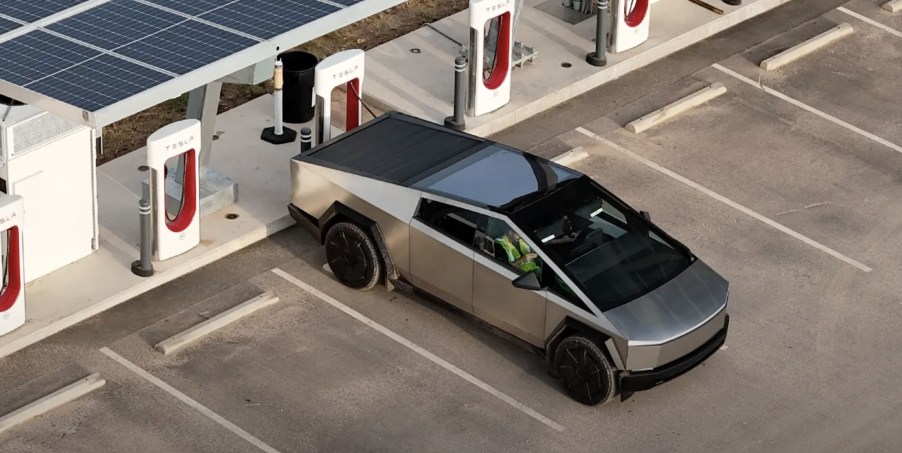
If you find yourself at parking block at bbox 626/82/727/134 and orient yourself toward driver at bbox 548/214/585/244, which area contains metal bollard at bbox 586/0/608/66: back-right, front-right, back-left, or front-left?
back-right

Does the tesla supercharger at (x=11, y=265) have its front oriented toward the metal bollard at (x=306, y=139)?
no

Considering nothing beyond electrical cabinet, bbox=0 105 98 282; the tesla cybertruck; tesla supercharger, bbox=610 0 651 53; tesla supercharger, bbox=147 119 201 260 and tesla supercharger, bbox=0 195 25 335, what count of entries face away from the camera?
0

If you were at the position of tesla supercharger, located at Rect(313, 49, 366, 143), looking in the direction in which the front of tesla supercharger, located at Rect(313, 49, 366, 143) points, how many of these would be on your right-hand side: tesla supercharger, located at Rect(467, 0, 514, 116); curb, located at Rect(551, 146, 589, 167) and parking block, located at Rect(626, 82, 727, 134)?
0

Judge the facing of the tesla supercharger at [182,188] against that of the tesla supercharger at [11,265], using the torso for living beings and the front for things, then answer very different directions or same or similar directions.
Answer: same or similar directions

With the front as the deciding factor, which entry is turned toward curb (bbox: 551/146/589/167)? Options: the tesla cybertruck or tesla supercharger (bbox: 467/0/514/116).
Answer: the tesla supercharger

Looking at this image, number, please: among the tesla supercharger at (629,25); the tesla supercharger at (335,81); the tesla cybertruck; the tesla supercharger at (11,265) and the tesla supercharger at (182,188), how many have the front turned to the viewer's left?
0

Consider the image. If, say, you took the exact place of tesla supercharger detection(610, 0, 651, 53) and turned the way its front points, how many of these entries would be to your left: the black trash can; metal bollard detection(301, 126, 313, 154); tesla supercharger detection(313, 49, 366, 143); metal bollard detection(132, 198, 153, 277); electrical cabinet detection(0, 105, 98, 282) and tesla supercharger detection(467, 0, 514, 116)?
0

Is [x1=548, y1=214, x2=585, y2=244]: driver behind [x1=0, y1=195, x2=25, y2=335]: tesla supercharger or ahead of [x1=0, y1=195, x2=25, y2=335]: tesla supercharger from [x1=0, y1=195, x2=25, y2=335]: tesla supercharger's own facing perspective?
ahead

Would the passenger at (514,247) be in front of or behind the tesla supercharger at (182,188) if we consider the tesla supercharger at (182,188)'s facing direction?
in front

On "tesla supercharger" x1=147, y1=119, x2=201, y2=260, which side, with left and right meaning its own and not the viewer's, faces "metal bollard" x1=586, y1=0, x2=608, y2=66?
left

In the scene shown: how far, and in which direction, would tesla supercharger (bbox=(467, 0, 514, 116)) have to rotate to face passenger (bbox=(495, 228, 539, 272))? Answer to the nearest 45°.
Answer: approximately 45° to its right

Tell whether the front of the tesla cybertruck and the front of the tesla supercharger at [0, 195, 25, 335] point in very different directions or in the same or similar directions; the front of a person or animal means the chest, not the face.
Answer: same or similar directions

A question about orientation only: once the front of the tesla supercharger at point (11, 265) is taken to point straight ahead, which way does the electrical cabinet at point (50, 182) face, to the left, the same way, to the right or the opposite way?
the same way

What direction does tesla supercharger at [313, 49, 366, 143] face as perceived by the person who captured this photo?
facing the viewer and to the right of the viewer

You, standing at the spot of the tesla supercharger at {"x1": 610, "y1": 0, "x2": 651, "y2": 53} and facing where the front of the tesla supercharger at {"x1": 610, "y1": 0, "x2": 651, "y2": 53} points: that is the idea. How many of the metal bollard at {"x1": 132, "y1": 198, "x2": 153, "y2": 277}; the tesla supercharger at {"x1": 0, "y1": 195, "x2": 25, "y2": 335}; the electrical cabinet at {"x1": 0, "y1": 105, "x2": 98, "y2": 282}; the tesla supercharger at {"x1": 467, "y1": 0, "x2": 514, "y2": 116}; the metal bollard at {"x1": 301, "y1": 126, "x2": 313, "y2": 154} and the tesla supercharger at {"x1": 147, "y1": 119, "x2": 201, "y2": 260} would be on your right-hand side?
6

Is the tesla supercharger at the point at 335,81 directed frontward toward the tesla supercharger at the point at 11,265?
no

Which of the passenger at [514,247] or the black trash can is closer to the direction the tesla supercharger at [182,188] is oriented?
the passenger
